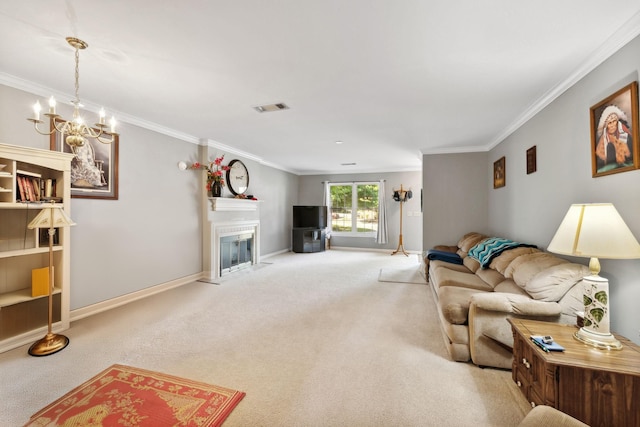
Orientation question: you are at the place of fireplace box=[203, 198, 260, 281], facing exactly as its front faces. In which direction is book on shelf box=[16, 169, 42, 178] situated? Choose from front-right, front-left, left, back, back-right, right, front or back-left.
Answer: right

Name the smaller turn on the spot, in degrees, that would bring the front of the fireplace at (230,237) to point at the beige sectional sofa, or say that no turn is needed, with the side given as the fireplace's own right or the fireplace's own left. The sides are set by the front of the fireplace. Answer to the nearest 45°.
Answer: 0° — it already faces it

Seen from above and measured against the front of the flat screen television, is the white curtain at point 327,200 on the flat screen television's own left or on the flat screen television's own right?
on the flat screen television's own left

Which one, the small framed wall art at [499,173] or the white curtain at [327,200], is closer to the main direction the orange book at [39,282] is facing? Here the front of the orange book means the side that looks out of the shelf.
the small framed wall art

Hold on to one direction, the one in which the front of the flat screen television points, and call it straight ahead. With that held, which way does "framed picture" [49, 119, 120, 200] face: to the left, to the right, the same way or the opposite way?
to the left

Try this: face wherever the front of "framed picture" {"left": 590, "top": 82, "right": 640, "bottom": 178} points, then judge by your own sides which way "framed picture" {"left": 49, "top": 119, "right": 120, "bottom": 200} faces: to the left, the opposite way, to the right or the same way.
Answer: the opposite way

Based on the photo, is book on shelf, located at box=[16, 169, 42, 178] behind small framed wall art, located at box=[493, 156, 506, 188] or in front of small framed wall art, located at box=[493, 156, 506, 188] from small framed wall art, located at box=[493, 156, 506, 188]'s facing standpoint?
in front

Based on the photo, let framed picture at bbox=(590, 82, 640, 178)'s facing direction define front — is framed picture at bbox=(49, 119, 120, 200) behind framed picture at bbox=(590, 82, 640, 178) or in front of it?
in front
